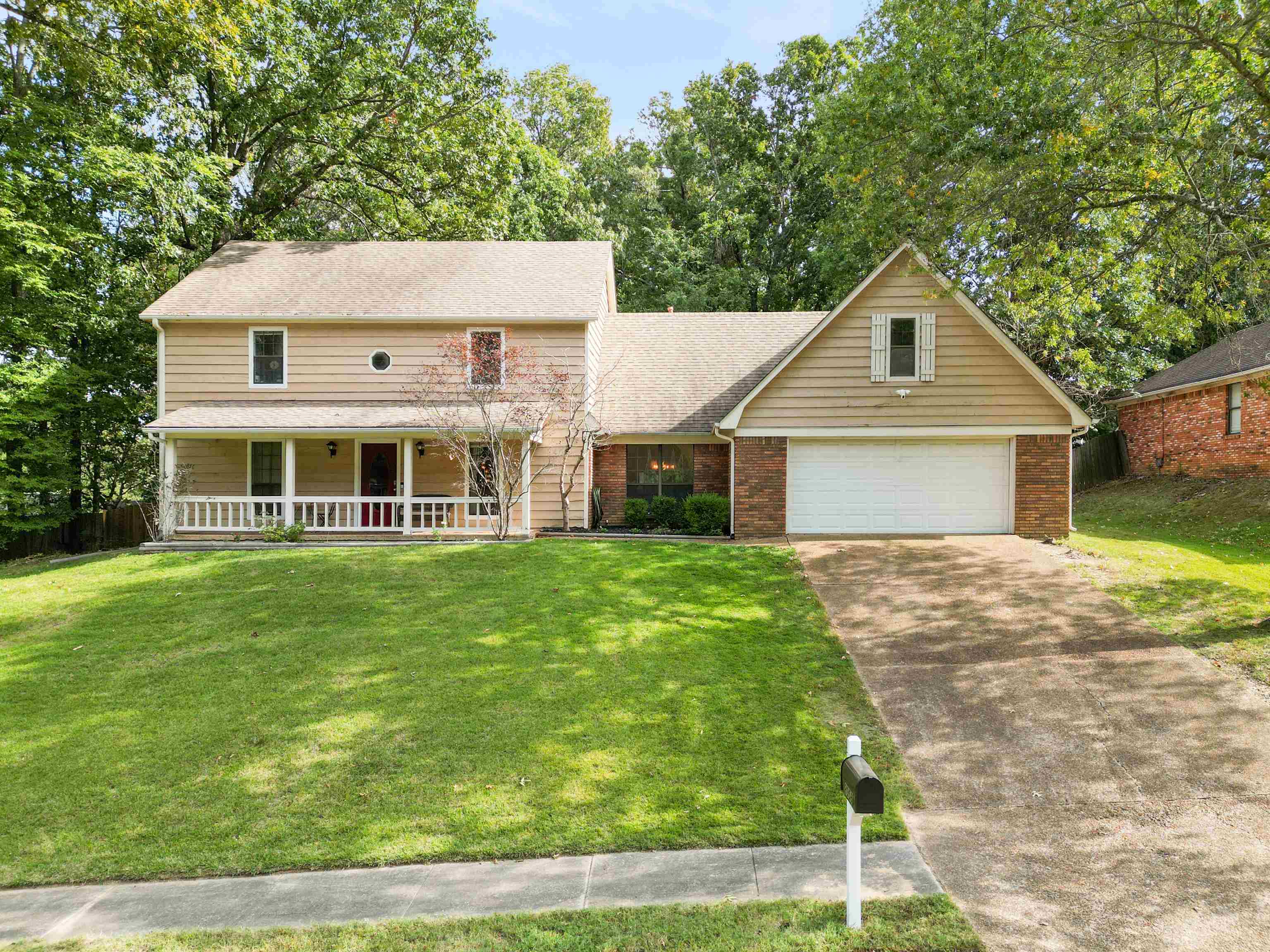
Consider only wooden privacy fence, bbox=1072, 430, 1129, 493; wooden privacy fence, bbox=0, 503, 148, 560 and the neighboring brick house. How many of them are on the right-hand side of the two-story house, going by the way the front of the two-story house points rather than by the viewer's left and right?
1

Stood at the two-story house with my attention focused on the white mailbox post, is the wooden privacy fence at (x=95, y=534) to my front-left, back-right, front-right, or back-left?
back-right

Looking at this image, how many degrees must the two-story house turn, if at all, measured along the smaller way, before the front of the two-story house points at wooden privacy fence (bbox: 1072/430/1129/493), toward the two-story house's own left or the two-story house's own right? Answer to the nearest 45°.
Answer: approximately 135° to the two-story house's own left

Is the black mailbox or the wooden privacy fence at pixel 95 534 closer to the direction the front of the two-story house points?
the black mailbox

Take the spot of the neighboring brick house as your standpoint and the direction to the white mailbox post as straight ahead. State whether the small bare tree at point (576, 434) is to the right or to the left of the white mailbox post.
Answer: right

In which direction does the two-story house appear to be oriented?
toward the camera

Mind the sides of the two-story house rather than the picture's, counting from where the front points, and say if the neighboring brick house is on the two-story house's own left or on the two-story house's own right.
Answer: on the two-story house's own left

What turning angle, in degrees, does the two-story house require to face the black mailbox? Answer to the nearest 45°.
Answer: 0° — it already faces it

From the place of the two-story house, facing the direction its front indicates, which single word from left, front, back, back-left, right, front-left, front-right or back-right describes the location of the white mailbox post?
front

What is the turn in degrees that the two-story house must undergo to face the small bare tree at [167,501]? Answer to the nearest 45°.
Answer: approximately 90° to its right

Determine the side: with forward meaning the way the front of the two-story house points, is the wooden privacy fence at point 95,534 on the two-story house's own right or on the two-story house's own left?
on the two-story house's own right

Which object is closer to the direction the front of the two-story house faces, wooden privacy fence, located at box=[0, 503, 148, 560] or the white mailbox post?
the white mailbox post
